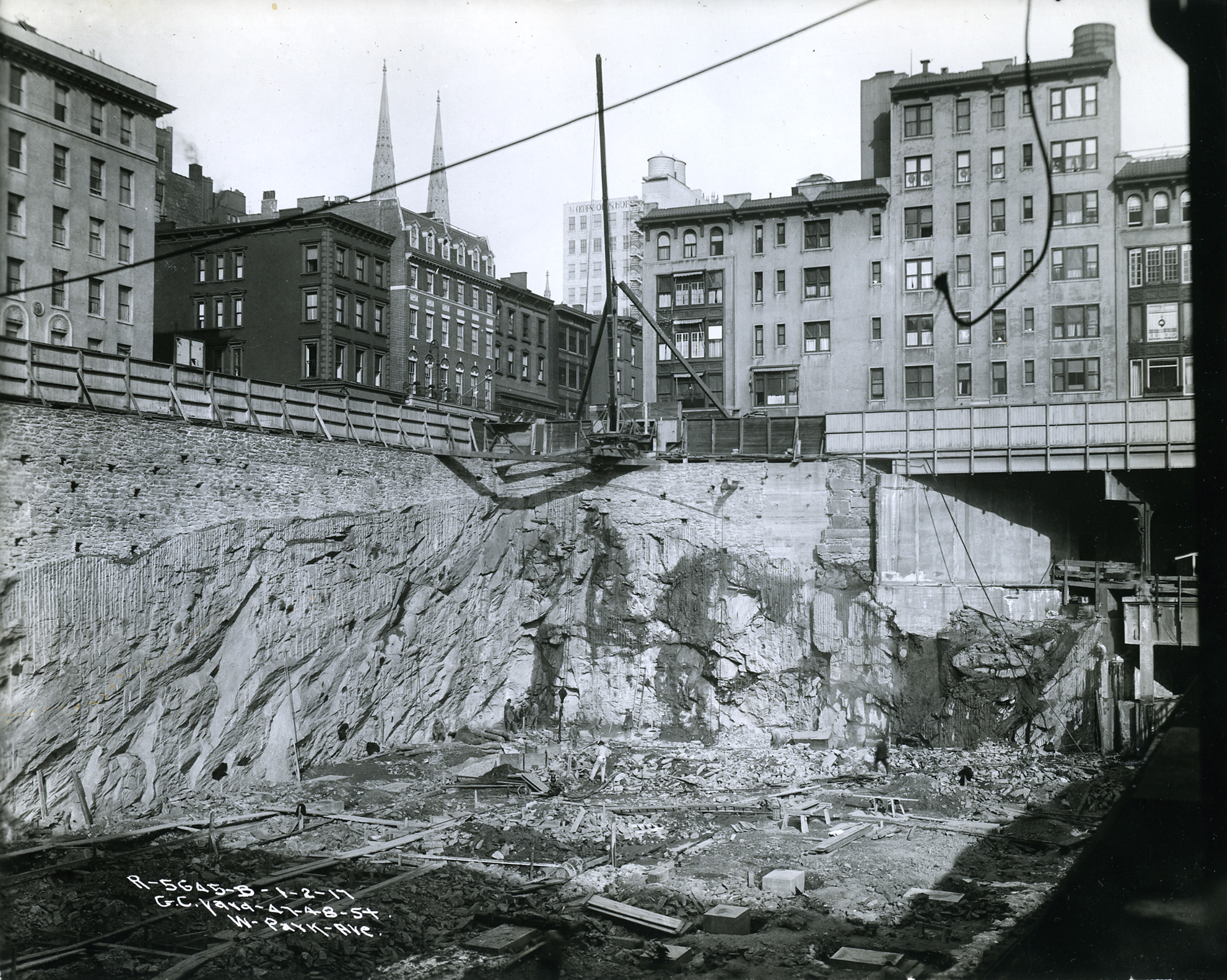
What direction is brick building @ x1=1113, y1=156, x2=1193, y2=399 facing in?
toward the camera

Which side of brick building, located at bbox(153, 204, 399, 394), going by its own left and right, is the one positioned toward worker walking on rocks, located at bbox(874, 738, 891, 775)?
front

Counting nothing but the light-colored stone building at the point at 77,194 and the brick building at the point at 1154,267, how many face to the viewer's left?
0

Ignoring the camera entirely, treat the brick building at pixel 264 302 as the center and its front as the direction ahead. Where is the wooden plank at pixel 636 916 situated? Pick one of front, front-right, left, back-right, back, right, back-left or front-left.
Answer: front-right

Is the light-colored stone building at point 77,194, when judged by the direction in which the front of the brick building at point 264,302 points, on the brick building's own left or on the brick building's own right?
on the brick building's own right

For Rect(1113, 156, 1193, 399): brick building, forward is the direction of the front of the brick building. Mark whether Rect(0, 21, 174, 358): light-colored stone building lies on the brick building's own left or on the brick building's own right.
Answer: on the brick building's own right

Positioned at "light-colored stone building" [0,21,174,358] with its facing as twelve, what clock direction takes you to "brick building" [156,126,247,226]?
The brick building is roughly at 8 o'clock from the light-colored stone building.

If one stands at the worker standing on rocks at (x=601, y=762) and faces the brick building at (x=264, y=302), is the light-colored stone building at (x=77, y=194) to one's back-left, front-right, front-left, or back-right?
front-left

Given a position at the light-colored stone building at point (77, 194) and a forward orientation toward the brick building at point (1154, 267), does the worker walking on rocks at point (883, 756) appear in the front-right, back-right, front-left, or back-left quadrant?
front-right

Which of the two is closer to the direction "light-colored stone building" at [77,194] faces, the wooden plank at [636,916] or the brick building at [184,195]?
the wooden plank

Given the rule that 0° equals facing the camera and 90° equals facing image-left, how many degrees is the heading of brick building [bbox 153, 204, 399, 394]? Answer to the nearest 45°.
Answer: approximately 315°

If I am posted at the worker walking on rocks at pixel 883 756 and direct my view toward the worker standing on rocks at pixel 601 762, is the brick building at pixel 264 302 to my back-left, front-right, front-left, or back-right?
front-right

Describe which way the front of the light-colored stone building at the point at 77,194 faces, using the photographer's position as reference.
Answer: facing the viewer and to the right of the viewer

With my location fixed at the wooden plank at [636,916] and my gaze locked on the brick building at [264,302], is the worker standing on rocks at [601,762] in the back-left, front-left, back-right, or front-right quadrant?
front-right

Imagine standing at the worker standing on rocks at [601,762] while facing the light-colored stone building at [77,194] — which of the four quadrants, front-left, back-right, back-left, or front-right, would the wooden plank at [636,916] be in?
back-left
